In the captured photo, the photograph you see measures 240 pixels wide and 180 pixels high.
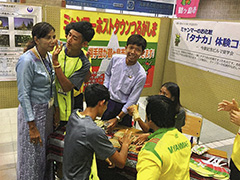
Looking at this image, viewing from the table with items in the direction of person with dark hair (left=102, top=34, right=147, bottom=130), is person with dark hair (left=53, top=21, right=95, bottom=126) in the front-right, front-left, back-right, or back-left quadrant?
front-left

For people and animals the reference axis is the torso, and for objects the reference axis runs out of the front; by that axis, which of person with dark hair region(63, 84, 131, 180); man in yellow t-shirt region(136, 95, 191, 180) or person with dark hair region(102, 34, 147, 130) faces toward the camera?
person with dark hair region(102, 34, 147, 130)

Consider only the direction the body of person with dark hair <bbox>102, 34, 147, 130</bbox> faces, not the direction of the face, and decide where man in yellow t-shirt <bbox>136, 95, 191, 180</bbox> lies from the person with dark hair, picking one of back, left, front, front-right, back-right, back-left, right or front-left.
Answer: front

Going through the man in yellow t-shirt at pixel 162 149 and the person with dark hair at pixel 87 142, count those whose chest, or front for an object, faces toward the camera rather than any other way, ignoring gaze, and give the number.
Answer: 0

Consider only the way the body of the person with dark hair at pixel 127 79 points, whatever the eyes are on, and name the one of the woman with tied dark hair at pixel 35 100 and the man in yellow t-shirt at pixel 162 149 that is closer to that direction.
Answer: the man in yellow t-shirt

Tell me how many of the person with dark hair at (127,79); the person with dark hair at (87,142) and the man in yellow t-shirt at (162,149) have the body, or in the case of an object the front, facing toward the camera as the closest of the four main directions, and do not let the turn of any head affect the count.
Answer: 1

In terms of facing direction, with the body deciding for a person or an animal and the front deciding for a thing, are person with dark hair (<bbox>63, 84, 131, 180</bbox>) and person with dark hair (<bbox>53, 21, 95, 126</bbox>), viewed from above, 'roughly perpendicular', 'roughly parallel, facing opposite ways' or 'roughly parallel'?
roughly parallel, facing opposite ways

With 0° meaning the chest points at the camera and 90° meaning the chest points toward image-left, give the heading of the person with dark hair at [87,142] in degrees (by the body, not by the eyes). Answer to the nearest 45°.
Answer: approximately 225°

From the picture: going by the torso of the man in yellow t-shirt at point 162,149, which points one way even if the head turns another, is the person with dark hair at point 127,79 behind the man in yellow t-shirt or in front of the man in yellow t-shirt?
in front

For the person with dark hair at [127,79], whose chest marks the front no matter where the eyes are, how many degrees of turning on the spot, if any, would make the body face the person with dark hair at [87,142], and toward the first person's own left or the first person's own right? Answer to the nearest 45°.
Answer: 0° — they already face them

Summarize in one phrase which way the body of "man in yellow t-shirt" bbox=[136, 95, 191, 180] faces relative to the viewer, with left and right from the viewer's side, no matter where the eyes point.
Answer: facing away from the viewer and to the left of the viewer

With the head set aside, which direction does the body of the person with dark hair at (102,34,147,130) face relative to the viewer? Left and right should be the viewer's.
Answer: facing the viewer

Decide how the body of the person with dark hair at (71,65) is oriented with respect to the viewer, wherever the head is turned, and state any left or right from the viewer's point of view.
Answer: facing the viewer and to the left of the viewer
